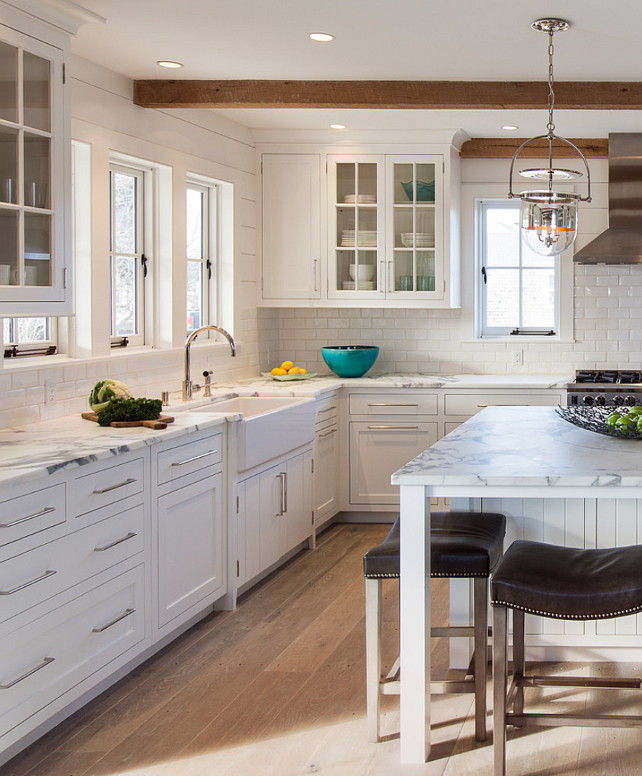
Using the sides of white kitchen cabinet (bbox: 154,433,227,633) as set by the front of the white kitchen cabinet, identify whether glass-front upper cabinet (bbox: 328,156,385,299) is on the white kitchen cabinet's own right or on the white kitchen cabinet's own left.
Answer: on the white kitchen cabinet's own left

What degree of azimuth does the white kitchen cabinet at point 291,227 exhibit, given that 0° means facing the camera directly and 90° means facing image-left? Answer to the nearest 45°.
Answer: approximately 0°

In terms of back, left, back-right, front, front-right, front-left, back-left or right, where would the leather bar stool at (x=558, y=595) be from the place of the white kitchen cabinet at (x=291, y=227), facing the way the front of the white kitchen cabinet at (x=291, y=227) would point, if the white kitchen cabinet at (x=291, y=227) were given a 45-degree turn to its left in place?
front-right

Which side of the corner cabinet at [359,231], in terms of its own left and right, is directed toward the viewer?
front

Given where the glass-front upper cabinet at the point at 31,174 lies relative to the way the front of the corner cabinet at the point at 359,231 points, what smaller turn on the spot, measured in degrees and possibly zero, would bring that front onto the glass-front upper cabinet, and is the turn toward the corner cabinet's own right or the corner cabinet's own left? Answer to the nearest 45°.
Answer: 0° — it already faces it

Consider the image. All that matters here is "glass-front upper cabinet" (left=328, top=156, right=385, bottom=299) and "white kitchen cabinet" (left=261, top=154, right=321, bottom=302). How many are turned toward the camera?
2

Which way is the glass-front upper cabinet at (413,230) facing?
toward the camera

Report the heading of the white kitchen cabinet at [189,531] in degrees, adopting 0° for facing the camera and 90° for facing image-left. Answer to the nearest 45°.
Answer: approximately 315°

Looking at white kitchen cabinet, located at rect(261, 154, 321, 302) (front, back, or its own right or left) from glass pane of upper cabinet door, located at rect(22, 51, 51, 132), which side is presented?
front

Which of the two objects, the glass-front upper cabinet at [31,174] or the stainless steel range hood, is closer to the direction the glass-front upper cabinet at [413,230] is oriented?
the glass-front upper cabinet

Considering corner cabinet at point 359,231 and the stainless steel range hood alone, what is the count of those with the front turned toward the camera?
2

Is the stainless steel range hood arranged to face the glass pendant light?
yes

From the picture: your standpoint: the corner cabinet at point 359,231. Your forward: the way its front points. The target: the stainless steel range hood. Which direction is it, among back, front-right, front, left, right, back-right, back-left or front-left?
left
